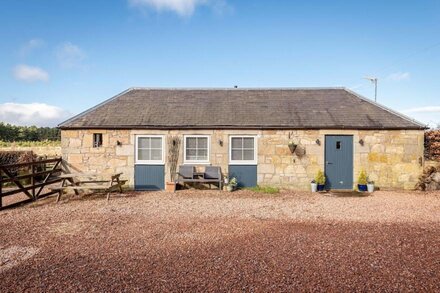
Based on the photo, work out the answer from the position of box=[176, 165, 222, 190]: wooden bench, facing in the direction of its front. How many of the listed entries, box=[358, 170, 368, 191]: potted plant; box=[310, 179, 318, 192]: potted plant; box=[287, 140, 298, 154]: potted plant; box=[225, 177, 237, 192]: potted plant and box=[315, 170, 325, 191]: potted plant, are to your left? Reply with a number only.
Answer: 5

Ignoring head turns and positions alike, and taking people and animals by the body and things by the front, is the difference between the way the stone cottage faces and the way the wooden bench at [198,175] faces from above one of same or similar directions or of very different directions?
same or similar directions

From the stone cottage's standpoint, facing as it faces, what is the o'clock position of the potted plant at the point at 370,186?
The potted plant is roughly at 9 o'clock from the stone cottage.

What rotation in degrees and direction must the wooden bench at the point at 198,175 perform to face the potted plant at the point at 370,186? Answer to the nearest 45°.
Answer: approximately 90° to its left

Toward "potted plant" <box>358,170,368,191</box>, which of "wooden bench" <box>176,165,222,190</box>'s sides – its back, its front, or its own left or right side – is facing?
left

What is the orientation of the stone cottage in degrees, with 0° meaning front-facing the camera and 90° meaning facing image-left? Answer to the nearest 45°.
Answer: approximately 0°

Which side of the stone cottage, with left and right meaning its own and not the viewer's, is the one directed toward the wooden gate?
right

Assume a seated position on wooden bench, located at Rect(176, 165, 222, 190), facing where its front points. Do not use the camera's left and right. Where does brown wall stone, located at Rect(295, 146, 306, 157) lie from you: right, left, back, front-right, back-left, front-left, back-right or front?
left

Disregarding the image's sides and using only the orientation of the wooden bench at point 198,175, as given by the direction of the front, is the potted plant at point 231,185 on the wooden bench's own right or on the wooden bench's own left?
on the wooden bench's own left

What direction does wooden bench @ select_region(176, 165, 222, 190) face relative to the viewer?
toward the camera

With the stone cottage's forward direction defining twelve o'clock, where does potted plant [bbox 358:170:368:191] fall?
The potted plant is roughly at 9 o'clock from the stone cottage.

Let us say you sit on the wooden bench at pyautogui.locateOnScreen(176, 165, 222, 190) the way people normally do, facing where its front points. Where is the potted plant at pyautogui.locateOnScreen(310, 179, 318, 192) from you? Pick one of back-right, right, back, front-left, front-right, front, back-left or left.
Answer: left
